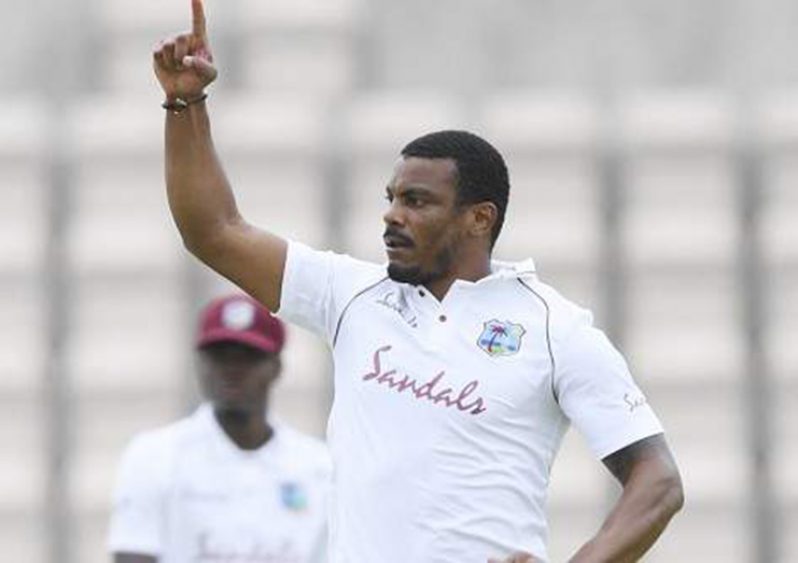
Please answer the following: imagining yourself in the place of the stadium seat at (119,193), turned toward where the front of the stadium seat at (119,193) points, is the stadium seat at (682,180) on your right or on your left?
on your left

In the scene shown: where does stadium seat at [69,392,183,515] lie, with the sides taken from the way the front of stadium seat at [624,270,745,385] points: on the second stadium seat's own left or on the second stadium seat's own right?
on the second stadium seat's own right

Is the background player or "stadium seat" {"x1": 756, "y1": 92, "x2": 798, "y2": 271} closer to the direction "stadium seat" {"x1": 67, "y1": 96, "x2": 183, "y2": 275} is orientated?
the background player

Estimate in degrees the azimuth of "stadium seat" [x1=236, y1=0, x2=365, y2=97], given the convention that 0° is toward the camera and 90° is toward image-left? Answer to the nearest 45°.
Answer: approximately 0°

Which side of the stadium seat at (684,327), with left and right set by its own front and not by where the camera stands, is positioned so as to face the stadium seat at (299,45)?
right

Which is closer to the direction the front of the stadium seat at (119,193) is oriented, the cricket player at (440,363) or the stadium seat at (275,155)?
the cricket player
